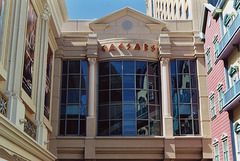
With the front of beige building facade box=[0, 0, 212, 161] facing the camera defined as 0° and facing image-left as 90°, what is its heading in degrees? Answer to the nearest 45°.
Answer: approximately 0°

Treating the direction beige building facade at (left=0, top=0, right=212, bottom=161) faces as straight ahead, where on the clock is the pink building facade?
The pink building facade is roughly at 10 o'clock from the beige building facade.
